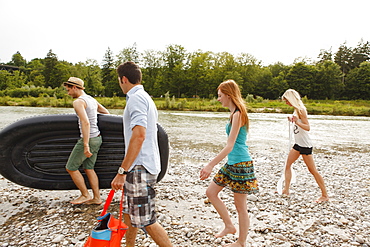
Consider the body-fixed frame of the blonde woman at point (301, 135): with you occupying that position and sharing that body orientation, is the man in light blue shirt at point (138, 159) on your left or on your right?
on your left

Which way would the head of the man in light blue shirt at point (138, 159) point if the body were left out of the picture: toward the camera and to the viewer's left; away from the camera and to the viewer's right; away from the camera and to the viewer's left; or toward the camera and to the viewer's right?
away from the camera and to the viewer's left

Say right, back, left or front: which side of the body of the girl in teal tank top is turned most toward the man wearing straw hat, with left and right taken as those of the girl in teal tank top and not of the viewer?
front

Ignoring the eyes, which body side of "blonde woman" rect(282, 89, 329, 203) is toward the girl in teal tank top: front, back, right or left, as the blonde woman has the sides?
left

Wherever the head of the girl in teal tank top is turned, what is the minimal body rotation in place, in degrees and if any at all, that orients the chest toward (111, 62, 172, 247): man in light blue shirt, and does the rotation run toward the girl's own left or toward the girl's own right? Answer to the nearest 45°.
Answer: approximately 45° to the girl's own left

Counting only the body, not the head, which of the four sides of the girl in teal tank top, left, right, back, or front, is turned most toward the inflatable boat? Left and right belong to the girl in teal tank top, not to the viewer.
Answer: front

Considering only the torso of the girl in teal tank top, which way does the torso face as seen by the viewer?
to the viewer's left

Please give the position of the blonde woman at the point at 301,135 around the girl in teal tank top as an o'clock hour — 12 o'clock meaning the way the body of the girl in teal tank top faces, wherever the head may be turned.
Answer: The blonde woman is roughly at 4 o'clock from the girl in teal tank top.

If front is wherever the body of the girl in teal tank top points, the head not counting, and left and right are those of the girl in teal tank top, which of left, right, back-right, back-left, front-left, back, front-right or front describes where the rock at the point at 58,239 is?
front

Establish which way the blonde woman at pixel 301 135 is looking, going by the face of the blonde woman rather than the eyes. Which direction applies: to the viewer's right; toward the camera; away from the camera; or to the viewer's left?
to the viewer's left

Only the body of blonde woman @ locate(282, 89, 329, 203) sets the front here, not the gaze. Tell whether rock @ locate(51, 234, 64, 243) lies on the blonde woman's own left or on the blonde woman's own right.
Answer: on the blonde woman's own left

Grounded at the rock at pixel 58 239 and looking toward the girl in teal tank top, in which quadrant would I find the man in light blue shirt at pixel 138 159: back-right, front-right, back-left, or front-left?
front-right
